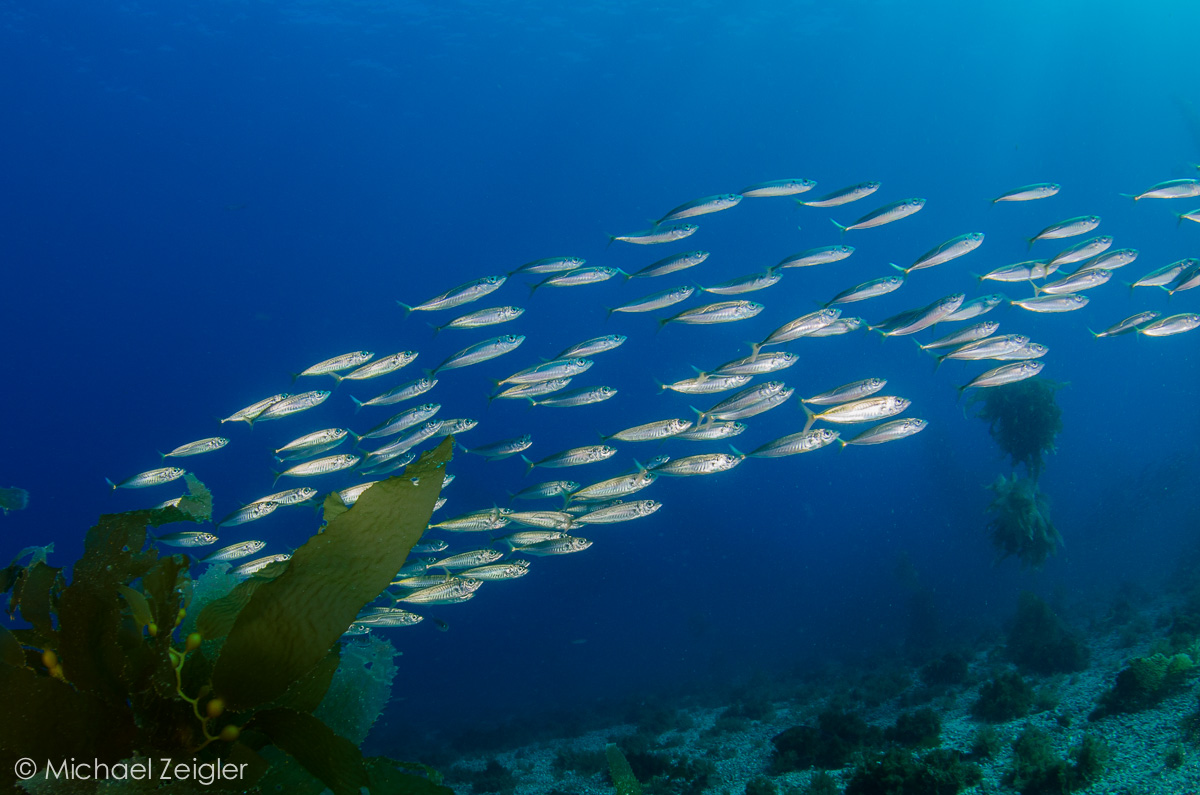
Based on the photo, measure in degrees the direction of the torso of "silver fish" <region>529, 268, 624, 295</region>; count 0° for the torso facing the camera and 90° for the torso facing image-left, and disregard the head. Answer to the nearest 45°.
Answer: approximately 270°

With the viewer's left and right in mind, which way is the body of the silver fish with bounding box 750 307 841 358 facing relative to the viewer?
facing to the right of the viewer

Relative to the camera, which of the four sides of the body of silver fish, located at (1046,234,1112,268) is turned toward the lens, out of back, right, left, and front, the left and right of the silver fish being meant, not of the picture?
right

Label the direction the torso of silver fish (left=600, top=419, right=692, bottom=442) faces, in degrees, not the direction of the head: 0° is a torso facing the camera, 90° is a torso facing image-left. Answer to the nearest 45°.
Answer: approximately 270°

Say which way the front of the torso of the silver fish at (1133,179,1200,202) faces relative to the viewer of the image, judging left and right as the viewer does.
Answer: facing to the right of the viewer

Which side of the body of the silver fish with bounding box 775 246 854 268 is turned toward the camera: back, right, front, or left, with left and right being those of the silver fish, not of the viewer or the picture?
right

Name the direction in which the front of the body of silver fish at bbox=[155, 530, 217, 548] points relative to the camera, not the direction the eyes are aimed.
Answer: to the viewer's right

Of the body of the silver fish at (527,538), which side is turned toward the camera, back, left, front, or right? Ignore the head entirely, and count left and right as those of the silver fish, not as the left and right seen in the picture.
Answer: right

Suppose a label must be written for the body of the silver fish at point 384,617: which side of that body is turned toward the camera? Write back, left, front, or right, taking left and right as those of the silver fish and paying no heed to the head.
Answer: right

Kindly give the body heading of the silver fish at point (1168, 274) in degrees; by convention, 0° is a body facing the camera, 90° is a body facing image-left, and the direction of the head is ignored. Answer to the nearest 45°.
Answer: approximately 270°

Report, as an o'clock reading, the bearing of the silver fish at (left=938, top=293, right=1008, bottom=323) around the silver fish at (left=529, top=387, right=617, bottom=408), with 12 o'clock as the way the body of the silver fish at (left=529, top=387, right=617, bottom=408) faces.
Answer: the silver fish at (left=938, top=293, right=1008, bottom=323) is roughly at 12 o'clock from the silver fish at (left=529, top=387, right=617, bottom=408).
